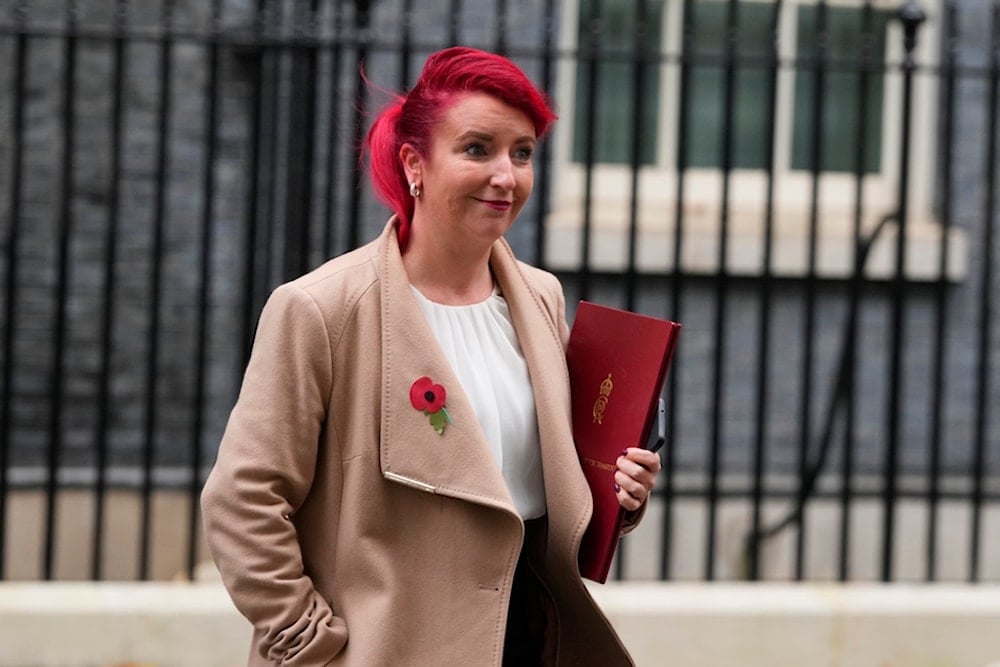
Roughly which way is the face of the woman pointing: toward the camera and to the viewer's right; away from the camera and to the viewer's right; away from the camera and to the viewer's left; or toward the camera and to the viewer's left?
toward the camera and to the viewer's right

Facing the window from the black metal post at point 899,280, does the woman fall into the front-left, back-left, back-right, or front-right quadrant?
back-left

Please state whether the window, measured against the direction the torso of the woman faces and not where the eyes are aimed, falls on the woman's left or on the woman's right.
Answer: on the woman's left

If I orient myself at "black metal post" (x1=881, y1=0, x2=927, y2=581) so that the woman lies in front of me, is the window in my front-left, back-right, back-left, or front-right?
back-right
